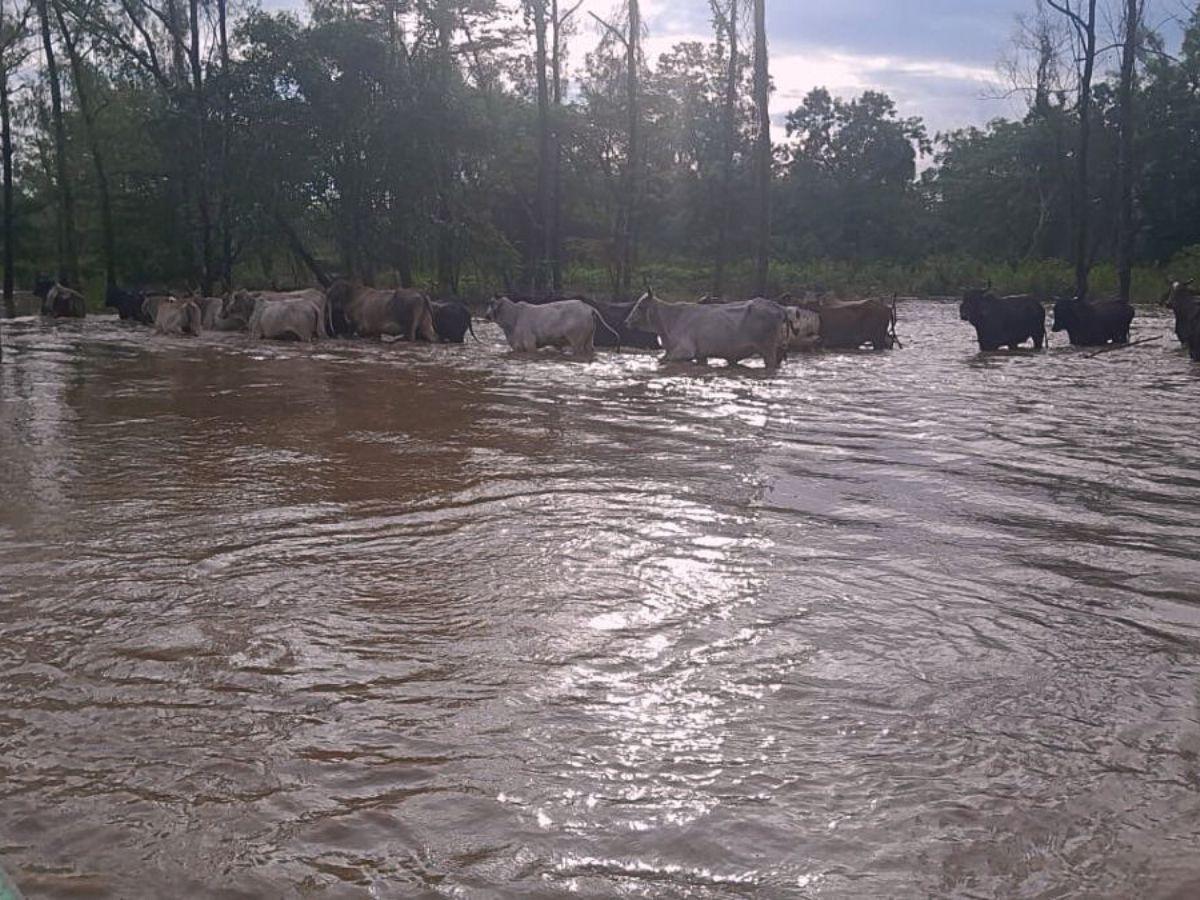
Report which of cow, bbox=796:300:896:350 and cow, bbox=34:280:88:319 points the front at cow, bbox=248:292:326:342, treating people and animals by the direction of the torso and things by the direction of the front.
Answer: cow, bbox=796:300:896:350

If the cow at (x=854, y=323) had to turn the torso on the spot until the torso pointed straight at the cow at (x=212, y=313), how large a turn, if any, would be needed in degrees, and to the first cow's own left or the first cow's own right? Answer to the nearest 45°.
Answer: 0° — it already faces it

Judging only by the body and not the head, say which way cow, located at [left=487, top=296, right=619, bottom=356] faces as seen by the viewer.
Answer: to the viewer's left

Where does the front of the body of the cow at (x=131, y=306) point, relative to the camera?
to the viewer's left

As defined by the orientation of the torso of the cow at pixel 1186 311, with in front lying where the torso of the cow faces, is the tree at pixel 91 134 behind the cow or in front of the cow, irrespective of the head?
in front

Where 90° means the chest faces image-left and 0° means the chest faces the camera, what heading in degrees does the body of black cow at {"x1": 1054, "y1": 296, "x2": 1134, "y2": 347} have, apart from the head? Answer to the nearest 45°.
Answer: approximately 90°

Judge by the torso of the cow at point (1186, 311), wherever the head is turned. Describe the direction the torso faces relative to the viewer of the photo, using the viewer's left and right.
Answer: facing to the left of the viewer

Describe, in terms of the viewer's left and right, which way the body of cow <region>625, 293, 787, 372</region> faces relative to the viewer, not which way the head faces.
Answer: facing to the left of the viewer

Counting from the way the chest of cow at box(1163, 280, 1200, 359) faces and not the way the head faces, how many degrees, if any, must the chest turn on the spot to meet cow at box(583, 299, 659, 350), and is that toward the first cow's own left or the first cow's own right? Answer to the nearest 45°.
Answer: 0° — it already faces it

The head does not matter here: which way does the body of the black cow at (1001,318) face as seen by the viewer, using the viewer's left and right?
facing to the left of the viewer

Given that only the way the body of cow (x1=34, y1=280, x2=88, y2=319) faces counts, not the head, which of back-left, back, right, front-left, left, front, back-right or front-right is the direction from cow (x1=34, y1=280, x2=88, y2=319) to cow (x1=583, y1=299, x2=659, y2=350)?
back-left

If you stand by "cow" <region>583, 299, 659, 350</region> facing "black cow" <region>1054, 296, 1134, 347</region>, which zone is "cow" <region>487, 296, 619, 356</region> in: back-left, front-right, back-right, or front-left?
back-right
